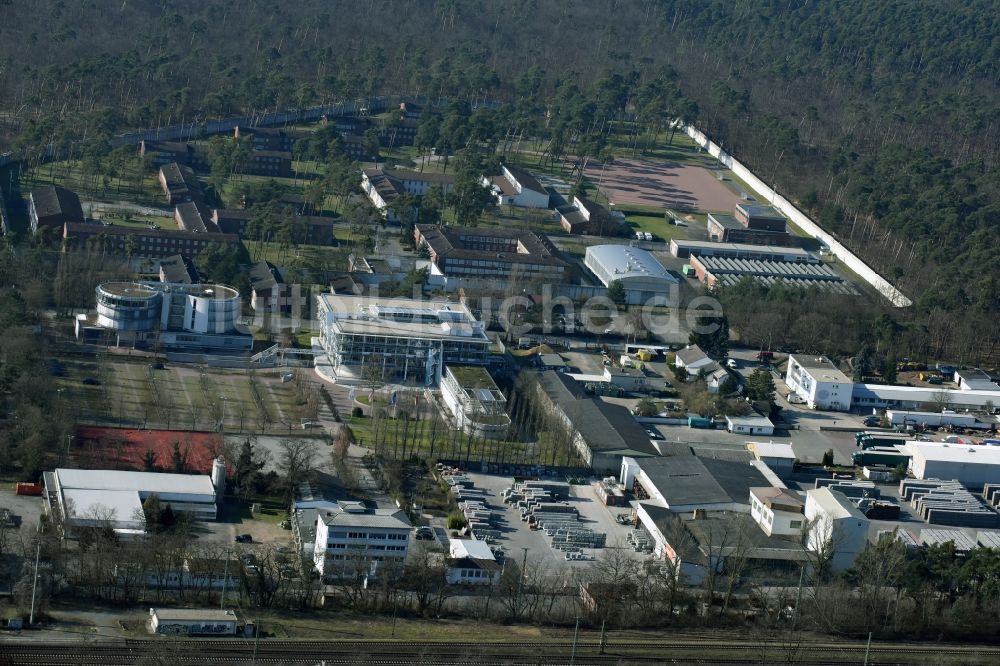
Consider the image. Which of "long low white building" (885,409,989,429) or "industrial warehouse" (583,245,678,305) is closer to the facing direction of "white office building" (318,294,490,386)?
the long low white building

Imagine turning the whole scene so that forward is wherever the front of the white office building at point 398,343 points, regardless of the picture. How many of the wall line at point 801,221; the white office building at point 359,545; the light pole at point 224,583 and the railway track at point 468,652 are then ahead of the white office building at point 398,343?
3

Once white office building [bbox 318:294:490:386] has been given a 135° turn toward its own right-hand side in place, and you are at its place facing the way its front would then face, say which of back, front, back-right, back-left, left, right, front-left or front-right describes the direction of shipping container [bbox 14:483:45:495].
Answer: left

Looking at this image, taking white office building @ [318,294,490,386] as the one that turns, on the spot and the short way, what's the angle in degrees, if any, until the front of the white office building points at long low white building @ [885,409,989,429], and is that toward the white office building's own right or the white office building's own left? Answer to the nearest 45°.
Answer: approximately 90° to the white office building's own left

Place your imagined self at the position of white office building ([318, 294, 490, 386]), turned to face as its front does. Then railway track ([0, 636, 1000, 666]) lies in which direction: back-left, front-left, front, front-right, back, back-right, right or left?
front

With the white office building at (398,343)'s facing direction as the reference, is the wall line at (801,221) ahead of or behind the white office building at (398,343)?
behind

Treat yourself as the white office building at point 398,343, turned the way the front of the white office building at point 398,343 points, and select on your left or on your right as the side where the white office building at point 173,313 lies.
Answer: on your right

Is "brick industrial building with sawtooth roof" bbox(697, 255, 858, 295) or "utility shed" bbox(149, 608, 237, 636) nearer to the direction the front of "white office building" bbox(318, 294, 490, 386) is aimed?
the utility shed

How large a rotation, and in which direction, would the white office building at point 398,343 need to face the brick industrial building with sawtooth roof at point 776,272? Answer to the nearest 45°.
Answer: approximately 135° to its left

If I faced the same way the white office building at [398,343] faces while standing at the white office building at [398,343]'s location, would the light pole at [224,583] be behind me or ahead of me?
ahead

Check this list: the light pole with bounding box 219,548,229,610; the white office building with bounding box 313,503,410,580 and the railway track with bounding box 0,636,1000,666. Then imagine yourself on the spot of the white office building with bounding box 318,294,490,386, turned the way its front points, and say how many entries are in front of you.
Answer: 3

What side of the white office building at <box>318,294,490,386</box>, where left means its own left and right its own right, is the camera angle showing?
front

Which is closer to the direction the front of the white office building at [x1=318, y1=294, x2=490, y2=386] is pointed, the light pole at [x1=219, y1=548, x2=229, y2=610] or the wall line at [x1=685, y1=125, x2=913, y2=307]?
the light pole

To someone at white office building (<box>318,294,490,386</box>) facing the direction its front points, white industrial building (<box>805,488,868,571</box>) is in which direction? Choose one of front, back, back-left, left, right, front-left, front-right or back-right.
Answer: front-left

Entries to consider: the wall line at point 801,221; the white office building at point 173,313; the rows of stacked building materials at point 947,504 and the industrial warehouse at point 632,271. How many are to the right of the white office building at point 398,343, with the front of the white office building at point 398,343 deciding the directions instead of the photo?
1

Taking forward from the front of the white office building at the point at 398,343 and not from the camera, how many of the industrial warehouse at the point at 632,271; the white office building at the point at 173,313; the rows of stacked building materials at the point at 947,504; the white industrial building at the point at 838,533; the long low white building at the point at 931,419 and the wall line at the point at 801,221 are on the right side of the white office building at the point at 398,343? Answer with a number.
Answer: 1

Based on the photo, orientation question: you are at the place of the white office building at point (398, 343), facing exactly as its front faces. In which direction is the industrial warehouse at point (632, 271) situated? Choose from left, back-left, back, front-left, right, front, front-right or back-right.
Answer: back-left
